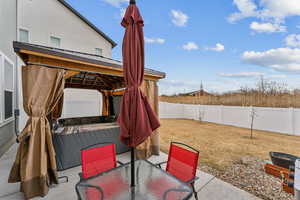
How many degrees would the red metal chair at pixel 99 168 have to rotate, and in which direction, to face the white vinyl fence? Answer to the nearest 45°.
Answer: approximately 90° to its left

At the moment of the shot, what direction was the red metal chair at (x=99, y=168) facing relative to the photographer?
facing the viewer and to the right of the viewer

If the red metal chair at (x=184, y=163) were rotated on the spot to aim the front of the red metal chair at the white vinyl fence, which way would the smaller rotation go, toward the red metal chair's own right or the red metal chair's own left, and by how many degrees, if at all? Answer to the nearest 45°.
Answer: approximately 180°

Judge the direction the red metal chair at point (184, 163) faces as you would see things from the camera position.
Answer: facing the viewer and to the left of the viewer
